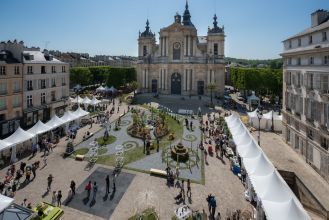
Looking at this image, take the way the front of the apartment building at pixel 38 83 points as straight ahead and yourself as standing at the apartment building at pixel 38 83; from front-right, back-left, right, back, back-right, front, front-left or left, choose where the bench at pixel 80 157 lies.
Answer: front-right

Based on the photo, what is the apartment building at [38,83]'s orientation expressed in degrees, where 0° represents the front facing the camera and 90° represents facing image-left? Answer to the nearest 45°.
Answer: approximately 315°

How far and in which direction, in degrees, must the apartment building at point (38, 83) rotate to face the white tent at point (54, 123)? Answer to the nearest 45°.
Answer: approximately 45° to its right

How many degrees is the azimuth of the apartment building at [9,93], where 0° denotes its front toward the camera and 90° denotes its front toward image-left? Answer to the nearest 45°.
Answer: approximately 315°
